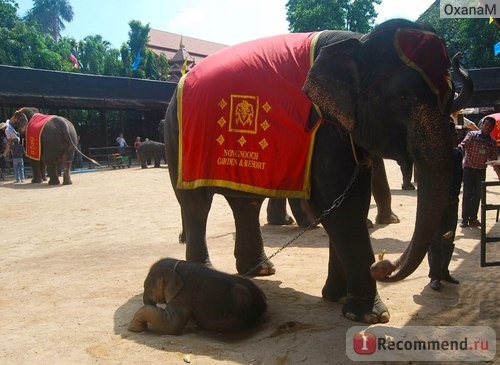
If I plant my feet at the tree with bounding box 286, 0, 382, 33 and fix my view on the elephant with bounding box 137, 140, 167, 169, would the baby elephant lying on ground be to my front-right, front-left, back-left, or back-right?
front-left

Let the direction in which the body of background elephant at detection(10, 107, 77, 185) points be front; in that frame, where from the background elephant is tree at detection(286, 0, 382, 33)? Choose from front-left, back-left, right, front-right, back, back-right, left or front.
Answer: right

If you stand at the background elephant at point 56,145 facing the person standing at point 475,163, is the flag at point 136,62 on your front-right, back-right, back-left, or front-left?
back-left

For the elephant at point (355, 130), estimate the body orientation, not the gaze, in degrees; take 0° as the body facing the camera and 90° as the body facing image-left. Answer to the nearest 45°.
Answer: approximately 315°

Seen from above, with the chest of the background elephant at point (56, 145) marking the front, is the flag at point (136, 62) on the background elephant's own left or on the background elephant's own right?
on the background elephant's own right

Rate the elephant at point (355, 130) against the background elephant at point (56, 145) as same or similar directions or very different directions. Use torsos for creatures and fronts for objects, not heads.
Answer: very different directions

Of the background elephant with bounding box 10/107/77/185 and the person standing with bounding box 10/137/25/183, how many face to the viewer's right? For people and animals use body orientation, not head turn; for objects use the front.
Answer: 0

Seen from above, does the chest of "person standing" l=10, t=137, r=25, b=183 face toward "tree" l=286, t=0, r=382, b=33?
no

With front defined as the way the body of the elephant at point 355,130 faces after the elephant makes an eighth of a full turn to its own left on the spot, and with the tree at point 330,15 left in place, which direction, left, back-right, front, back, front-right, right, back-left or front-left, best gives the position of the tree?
left

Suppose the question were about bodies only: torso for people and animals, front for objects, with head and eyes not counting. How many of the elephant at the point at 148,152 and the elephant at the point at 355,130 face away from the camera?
0

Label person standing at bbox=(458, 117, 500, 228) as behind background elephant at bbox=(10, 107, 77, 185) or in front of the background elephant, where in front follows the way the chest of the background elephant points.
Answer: behind

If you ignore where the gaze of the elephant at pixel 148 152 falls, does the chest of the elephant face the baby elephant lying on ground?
no

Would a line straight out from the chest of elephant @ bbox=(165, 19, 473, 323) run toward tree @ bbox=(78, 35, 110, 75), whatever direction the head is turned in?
no

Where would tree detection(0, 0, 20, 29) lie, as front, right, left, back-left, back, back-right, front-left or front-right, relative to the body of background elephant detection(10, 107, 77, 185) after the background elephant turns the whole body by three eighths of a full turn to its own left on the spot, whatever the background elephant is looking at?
back
